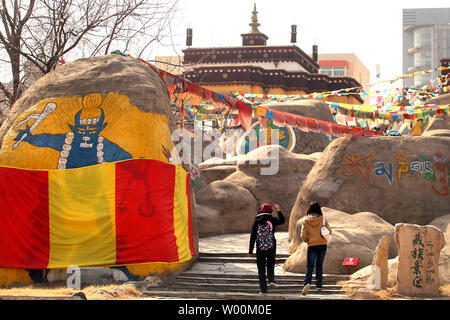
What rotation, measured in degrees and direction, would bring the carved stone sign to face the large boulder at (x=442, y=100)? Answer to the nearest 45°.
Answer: approximately 180°

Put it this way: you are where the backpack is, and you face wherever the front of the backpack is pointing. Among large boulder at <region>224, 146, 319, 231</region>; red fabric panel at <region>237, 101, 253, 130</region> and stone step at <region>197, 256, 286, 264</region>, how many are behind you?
3

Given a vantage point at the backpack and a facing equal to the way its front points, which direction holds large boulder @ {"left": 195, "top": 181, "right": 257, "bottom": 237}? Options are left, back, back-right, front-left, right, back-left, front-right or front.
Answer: back

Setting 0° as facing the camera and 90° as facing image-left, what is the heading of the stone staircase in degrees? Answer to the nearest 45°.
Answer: approximately 0°

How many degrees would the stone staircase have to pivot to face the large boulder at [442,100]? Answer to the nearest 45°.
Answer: approximately 135° to its left

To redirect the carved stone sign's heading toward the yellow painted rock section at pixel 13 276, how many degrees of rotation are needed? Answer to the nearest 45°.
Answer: approximately 90° to its right

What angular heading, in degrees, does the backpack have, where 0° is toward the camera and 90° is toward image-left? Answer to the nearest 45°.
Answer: approximately 0°

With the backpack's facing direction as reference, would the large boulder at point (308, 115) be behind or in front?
behind
